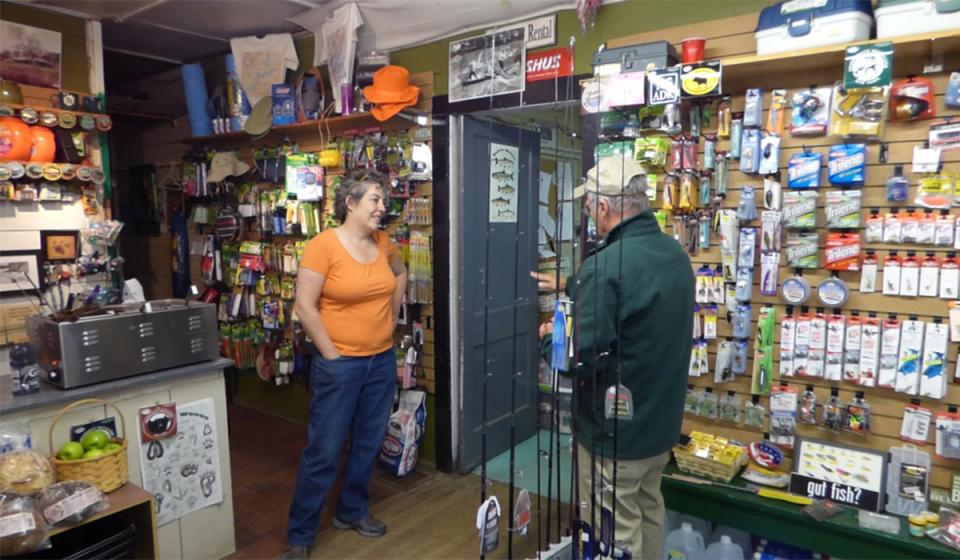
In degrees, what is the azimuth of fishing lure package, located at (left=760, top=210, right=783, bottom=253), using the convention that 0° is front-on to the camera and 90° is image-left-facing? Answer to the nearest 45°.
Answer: approximately 0°

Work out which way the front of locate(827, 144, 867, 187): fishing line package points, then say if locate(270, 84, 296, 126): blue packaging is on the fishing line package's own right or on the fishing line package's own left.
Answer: on the fishing line package's own right

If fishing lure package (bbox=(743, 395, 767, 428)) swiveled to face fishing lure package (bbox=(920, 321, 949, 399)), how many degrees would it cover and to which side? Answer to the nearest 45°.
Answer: approximately 90° to its left

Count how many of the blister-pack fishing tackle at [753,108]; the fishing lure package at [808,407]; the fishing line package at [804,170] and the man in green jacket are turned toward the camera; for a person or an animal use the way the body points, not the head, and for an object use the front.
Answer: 3

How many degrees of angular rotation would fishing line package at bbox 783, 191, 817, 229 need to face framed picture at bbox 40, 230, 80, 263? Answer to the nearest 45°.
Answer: approximately 90° to its right

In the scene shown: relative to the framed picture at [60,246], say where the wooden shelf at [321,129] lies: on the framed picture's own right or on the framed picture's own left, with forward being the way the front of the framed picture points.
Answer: on the framed picture's own left
